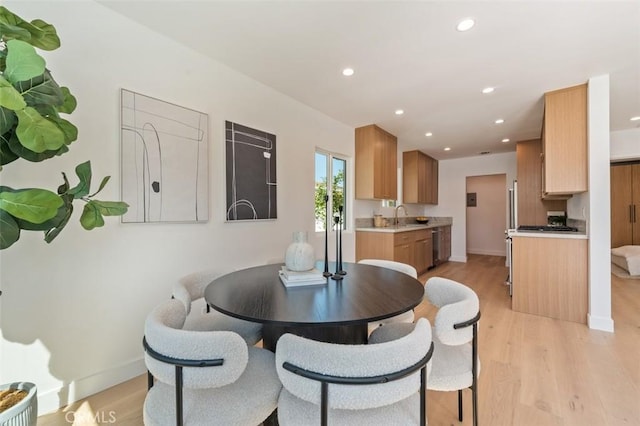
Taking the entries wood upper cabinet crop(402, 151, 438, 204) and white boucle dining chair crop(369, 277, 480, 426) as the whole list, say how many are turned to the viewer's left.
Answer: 1

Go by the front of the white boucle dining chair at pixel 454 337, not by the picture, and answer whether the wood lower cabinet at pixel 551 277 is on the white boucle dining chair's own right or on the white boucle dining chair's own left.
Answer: on the white boucle dining chair's own right

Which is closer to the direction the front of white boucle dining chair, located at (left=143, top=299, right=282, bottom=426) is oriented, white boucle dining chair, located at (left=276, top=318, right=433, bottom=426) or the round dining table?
the round dining table

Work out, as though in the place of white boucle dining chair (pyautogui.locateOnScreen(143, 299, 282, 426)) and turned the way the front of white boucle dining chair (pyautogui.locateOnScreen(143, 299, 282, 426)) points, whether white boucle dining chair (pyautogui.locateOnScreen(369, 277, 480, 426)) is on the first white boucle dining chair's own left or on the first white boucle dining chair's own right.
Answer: on the first white boucle dining chair's own right

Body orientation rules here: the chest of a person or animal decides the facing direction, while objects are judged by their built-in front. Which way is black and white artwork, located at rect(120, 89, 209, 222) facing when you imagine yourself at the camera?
facing the viewer and to the right of the viewer

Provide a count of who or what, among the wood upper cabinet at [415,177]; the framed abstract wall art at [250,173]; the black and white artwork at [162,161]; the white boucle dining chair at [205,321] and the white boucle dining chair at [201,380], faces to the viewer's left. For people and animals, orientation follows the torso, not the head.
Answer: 0

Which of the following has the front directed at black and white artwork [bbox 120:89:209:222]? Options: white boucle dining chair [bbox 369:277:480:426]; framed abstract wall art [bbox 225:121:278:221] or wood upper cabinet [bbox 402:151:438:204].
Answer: the white boucle dining chair

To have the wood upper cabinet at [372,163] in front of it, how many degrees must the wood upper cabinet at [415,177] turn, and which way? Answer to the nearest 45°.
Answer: approximately 90° to its right

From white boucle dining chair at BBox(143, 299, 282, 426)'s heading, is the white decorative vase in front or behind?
in front

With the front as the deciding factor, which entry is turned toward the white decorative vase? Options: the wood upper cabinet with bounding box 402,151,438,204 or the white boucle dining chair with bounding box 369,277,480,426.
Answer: the white boucle dining chair

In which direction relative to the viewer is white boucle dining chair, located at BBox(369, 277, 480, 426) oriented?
to the viewer's left

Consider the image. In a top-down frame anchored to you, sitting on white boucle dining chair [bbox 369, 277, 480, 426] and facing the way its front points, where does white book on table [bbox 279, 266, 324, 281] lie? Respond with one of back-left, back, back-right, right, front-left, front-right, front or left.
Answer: front

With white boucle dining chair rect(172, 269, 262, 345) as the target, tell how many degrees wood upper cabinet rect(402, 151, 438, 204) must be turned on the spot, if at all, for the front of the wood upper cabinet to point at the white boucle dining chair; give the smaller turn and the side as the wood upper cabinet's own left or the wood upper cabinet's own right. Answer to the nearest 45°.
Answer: approximately 90° to the wood upper cabinet's own right

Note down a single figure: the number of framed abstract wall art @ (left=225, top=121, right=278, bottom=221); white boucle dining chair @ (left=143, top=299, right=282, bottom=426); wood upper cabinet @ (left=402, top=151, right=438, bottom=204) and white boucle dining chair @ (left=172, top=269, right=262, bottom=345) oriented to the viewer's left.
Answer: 0

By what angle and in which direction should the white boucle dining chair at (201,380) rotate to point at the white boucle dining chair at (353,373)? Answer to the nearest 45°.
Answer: approximately 90° to its right
